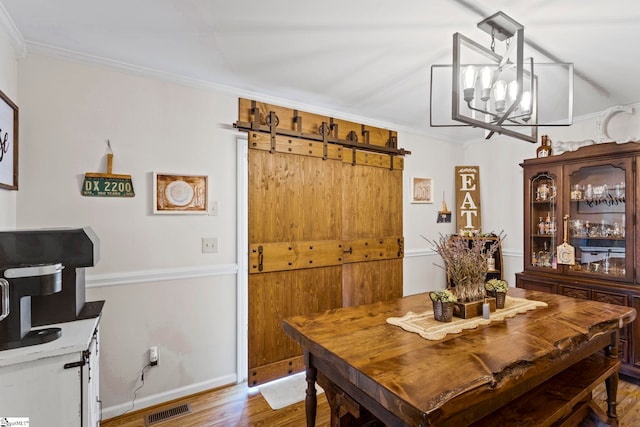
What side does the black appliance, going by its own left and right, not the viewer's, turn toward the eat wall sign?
front

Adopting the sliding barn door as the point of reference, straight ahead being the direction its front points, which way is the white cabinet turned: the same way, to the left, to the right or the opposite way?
to the left

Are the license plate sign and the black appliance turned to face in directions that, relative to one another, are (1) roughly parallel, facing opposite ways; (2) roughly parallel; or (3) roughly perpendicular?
roughly perpendicular

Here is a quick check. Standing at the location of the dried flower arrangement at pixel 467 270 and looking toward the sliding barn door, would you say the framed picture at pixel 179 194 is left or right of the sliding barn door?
left

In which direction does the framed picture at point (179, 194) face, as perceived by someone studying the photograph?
facing the viewer

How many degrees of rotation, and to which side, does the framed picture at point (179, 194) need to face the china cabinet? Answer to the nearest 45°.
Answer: approximately 90° to its left

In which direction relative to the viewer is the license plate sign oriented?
toward the camera

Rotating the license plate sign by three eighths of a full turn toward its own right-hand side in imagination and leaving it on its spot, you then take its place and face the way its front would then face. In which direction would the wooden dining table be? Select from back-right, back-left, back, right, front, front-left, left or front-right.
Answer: back

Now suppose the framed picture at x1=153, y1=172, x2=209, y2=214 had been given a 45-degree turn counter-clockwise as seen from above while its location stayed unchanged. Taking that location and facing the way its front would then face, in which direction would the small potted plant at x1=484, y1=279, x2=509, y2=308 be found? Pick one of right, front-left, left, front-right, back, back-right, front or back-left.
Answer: front

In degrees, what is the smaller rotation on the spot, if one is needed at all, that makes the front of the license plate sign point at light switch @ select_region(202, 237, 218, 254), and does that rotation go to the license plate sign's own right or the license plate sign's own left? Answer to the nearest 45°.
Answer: approximately 90° to the license plate sign's own left

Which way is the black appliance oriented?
to the viewer's right

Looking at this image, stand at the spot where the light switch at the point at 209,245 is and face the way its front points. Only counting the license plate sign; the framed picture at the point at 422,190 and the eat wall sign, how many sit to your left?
2

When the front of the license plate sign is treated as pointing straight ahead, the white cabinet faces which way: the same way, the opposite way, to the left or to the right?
to the left

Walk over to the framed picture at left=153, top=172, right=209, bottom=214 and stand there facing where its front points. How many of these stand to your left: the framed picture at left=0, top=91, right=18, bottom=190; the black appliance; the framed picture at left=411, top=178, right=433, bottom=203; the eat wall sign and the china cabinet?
3

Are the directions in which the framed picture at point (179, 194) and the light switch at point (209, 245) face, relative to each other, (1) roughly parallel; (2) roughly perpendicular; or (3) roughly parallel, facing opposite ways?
roughly parallel

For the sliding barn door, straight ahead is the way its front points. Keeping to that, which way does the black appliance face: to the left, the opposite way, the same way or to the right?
to the left

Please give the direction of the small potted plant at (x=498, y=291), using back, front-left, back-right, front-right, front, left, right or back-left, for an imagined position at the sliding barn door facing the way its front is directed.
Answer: front
